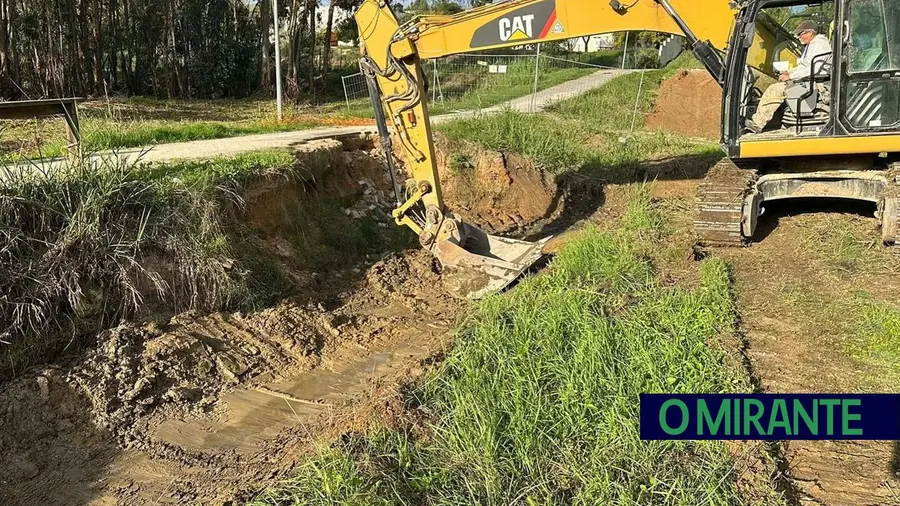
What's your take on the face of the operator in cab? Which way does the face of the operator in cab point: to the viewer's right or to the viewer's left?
to the viewer's left

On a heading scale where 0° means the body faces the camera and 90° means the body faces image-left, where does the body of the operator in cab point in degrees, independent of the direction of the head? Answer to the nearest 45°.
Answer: approximately 90°

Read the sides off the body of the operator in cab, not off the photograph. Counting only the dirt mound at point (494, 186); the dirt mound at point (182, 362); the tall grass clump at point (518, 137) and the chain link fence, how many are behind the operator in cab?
0

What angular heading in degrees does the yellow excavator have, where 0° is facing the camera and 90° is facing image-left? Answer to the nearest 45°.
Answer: approximately 90°

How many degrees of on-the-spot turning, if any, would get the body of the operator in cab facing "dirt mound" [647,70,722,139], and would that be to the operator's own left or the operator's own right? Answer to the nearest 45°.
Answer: approximately 90° to the operator's own right

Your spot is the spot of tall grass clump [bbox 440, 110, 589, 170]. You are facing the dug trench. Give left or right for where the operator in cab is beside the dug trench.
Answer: left

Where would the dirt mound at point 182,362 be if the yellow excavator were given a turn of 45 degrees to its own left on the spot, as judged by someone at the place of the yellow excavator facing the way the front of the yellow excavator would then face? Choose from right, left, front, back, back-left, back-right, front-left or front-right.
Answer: front

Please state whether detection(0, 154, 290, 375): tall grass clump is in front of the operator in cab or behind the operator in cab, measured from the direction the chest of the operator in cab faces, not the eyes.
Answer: in front

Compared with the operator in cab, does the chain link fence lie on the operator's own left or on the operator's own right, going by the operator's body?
on the operator's own right

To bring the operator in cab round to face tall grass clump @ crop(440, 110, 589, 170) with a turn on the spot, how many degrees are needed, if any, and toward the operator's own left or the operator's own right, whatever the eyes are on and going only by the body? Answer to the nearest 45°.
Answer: approximately 45° to the operator's own right

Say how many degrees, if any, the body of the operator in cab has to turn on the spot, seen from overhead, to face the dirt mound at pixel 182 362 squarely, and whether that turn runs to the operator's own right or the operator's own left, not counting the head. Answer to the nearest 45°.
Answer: approximately 45° to the operator's own left

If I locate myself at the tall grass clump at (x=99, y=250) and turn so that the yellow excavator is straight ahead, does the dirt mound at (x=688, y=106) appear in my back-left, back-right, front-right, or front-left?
front-left

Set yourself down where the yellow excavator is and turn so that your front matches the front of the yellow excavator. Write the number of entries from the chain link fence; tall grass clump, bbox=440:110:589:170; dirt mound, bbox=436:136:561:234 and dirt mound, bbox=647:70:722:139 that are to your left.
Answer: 0

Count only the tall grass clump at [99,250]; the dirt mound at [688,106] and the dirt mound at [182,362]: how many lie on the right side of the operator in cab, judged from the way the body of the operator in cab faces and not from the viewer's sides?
1

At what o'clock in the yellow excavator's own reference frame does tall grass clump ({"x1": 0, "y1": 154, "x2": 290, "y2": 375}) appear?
The tall grass clump is roughly at 11 o'clock from the yellow excavator.

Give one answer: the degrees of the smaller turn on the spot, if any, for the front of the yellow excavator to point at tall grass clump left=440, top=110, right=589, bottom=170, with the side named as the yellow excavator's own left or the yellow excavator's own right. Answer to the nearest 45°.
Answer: approximately 45° to the yellow excavator's own right

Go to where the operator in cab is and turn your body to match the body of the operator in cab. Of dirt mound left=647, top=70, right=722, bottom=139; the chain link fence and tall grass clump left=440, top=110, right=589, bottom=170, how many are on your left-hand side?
0
